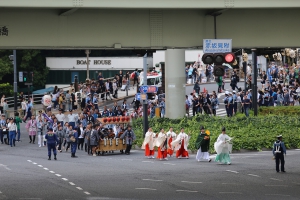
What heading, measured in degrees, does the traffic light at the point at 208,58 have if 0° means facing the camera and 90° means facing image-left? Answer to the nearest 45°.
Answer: approximately 0°

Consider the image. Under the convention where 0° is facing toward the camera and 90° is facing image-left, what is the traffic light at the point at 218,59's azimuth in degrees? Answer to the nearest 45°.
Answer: approximately 0°

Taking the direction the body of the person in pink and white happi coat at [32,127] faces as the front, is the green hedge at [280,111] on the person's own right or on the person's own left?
on the person's own left
